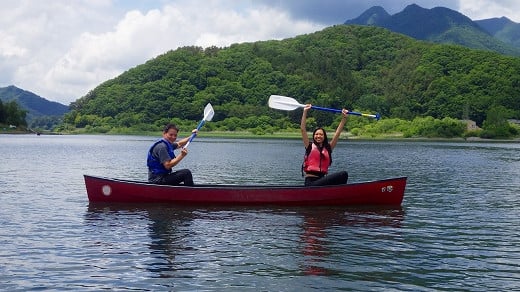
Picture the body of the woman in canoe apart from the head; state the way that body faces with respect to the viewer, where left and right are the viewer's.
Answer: facing the viewer and to the right of the viewer

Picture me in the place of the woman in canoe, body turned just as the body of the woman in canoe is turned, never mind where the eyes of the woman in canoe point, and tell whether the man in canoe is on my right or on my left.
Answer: on my right

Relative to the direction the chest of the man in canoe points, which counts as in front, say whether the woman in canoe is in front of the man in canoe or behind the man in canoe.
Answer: in front

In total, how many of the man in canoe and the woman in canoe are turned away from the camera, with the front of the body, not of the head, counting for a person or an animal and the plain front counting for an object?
0
